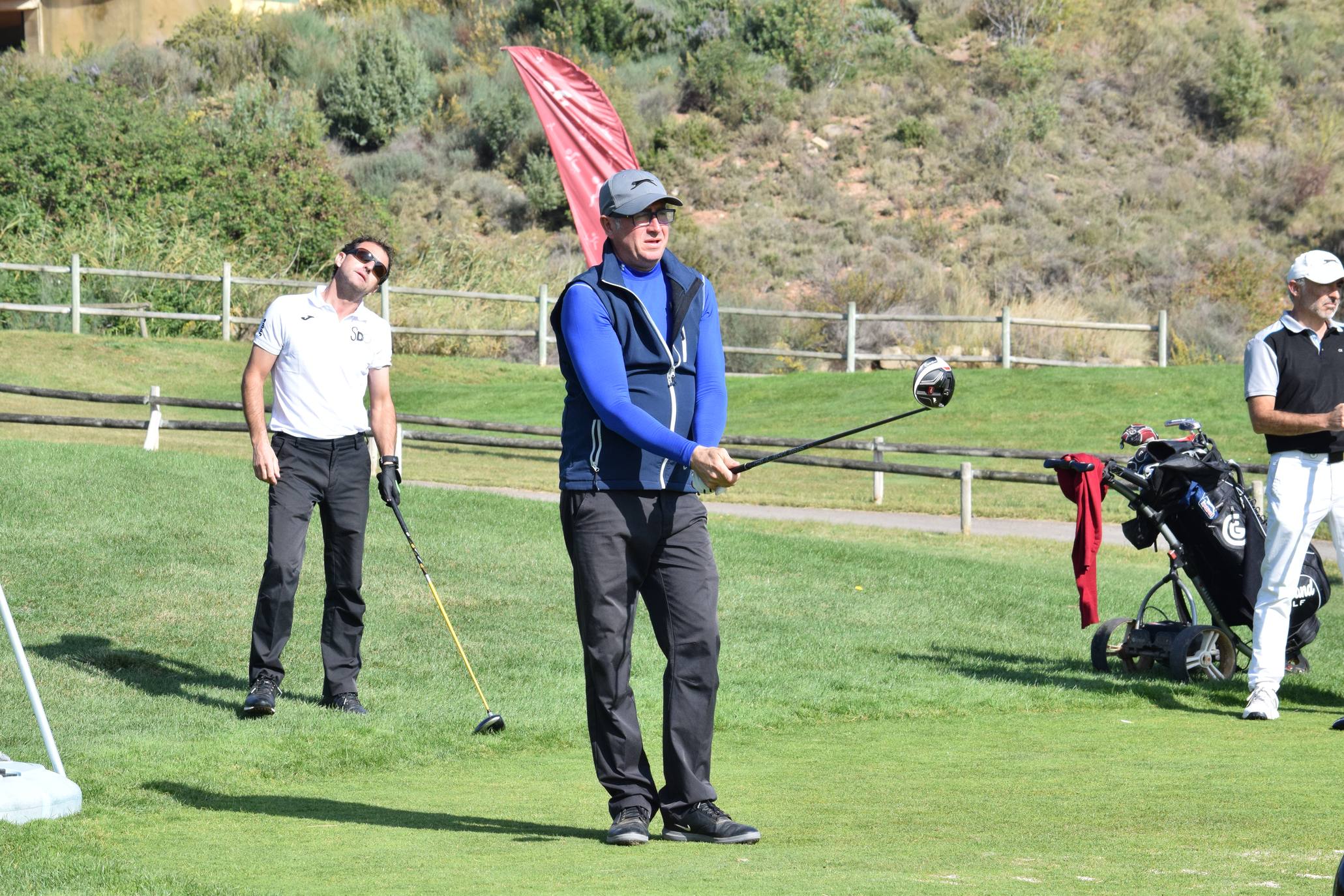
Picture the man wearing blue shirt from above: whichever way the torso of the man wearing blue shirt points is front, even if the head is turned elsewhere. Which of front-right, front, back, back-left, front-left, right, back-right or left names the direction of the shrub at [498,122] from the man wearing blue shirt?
back-left

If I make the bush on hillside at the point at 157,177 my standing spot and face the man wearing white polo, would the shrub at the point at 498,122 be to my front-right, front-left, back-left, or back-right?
back-left

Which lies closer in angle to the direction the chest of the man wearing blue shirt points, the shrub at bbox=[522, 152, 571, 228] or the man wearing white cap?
the man wearing white cap

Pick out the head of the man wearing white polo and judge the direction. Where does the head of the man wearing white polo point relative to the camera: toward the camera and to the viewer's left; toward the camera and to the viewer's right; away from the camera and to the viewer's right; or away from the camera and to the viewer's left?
toward the camera and to the viewer's right

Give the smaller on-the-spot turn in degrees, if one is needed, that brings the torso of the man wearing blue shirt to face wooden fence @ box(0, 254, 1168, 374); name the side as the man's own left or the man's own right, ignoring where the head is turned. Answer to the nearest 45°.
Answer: approximately 135° to the man's own left

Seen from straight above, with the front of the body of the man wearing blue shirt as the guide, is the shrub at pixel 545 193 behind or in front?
behind

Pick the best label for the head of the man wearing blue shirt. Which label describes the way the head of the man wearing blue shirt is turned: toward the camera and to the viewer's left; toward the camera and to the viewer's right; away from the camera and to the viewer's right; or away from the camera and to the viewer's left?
toward the camera and to the viewer's right
